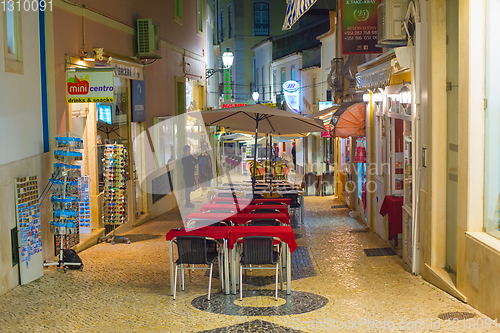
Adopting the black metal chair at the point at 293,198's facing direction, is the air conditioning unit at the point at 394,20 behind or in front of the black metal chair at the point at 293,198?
behind

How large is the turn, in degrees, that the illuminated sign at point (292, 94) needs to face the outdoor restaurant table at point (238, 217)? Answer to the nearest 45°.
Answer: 0° — it already faces it

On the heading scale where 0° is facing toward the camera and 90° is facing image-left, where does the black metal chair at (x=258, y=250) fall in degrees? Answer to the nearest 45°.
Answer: approximately 180°

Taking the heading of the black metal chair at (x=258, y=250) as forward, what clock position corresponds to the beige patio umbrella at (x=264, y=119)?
The beige patio umbrella is roughly at 12 o'clock from the black metal chair.

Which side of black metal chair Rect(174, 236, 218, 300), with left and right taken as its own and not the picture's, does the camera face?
back

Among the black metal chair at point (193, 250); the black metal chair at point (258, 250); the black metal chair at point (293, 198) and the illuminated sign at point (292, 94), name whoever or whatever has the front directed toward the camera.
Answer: the illuminated sign

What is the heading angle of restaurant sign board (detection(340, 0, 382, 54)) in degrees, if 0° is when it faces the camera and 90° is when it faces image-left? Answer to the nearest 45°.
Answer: approximately 0°
